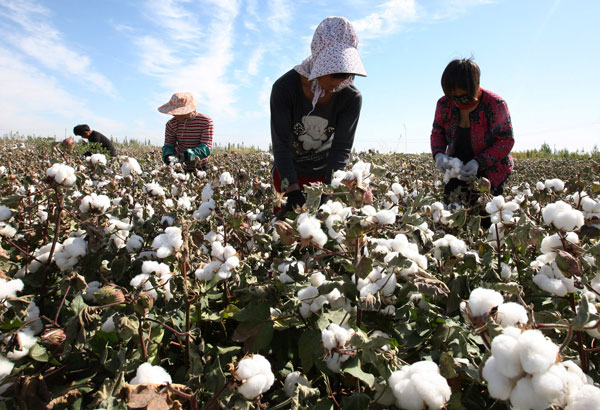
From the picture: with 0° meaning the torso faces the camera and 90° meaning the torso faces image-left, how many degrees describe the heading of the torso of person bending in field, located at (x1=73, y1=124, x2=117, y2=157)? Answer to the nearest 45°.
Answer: approximately 90°

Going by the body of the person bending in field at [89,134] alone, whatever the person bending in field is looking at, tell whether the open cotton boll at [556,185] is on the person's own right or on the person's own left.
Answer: on the person's own left

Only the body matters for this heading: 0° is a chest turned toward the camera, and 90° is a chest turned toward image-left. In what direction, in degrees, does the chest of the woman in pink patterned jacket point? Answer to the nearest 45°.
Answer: approximately 45°

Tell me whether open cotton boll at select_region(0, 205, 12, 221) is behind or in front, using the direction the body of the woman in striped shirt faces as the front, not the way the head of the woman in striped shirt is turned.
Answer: in front

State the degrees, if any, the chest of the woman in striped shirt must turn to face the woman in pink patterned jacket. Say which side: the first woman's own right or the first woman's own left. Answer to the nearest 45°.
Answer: approximately 90° to the first woman's own left

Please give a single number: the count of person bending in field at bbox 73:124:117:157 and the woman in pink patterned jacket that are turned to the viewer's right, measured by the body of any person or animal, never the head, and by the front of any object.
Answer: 0

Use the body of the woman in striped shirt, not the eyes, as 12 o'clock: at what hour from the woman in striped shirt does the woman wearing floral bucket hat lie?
The woman wearing floral bucket hat is roughly at 10 o'clock from the woman in striped shirt.

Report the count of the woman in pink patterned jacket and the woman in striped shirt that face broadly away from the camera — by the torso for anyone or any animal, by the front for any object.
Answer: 0

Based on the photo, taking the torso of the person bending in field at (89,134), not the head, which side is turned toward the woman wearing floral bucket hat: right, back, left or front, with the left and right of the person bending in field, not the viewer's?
left

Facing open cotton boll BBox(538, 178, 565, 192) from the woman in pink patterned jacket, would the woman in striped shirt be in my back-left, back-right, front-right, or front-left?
back-left
